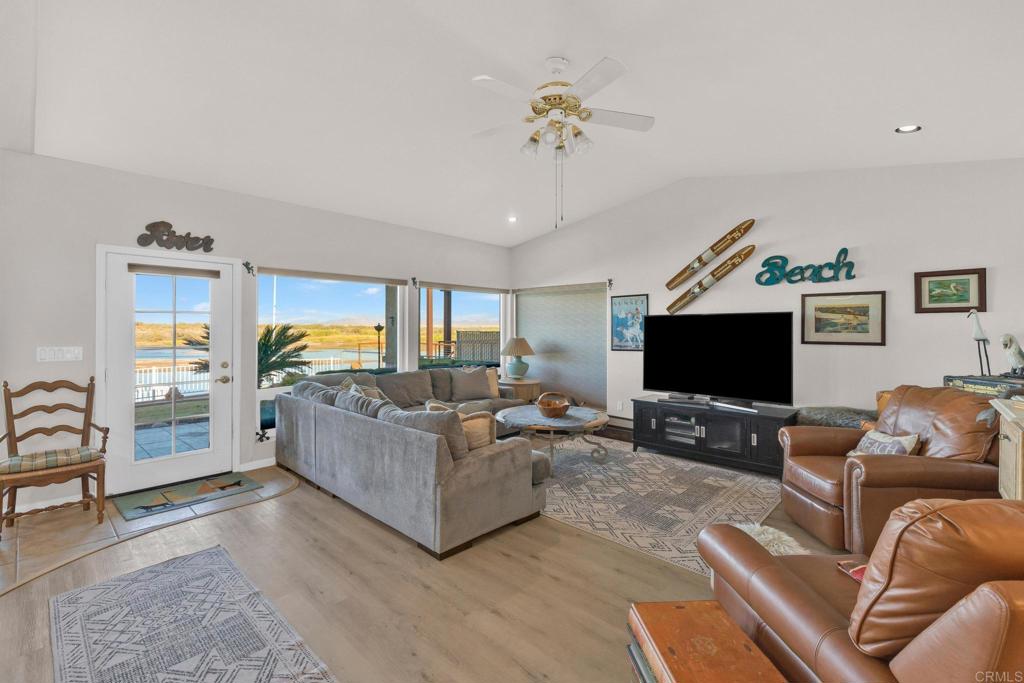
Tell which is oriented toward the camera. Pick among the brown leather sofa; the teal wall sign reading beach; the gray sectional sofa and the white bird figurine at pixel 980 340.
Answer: the teal wall sign reading beach

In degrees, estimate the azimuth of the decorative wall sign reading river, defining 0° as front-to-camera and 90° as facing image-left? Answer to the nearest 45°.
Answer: approximately 0°

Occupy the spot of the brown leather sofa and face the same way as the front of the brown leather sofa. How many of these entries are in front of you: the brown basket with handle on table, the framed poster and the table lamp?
3

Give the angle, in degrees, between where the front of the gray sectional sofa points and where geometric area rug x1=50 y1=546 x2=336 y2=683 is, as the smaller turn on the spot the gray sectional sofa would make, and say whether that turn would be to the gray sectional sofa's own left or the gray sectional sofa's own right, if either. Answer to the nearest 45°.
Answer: approximately 180°

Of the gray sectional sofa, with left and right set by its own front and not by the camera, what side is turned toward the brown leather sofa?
right

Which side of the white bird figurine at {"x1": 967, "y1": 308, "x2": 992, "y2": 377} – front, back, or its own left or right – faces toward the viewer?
left

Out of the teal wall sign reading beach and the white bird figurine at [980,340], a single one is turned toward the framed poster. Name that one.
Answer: the white bird figurine

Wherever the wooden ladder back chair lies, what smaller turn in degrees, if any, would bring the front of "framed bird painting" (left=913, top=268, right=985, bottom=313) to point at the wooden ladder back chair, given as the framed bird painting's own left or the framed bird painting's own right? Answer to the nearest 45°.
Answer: approximately 45° to the framed bird painting's own right
